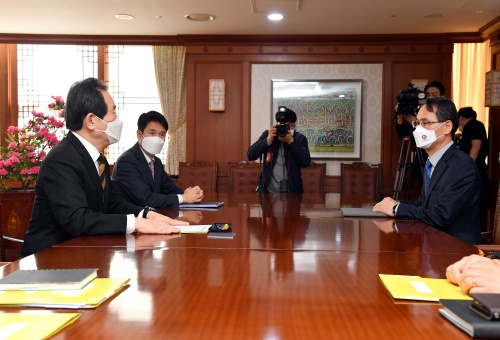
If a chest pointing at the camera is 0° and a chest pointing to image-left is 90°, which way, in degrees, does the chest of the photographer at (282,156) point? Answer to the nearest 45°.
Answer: approximately 0°

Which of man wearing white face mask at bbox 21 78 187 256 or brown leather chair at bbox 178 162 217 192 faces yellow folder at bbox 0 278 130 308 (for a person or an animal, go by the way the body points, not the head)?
the brown leather chair

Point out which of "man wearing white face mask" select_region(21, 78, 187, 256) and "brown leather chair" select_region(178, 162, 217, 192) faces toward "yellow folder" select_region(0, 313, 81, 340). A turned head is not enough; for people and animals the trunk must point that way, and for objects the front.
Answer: the brown leather chair

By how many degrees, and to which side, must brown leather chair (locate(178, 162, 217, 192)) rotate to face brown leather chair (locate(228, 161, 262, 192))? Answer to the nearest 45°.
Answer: approximately 45° to its left

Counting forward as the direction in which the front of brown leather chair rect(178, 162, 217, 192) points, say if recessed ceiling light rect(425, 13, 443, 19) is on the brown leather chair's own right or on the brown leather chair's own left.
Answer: on the brown leather chair's own left

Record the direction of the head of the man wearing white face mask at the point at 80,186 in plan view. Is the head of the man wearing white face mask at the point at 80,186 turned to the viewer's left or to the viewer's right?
to the viewer's right

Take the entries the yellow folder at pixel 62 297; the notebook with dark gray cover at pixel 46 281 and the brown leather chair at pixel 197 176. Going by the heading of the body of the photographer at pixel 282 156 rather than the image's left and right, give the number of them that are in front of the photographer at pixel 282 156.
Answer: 2

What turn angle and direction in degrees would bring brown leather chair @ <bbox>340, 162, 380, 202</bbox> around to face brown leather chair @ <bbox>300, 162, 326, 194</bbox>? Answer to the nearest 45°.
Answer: approximately 45° to its right

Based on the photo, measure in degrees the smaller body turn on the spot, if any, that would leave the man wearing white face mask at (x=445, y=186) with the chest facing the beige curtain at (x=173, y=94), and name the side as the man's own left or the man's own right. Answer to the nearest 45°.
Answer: approximately 45° to the man's own right

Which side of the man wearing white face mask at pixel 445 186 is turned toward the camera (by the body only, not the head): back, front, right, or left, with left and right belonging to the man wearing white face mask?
left

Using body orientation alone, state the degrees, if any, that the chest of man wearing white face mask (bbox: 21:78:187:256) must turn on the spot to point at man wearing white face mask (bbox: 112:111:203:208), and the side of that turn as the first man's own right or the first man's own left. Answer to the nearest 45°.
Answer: approximately 90° to the first man's own left
